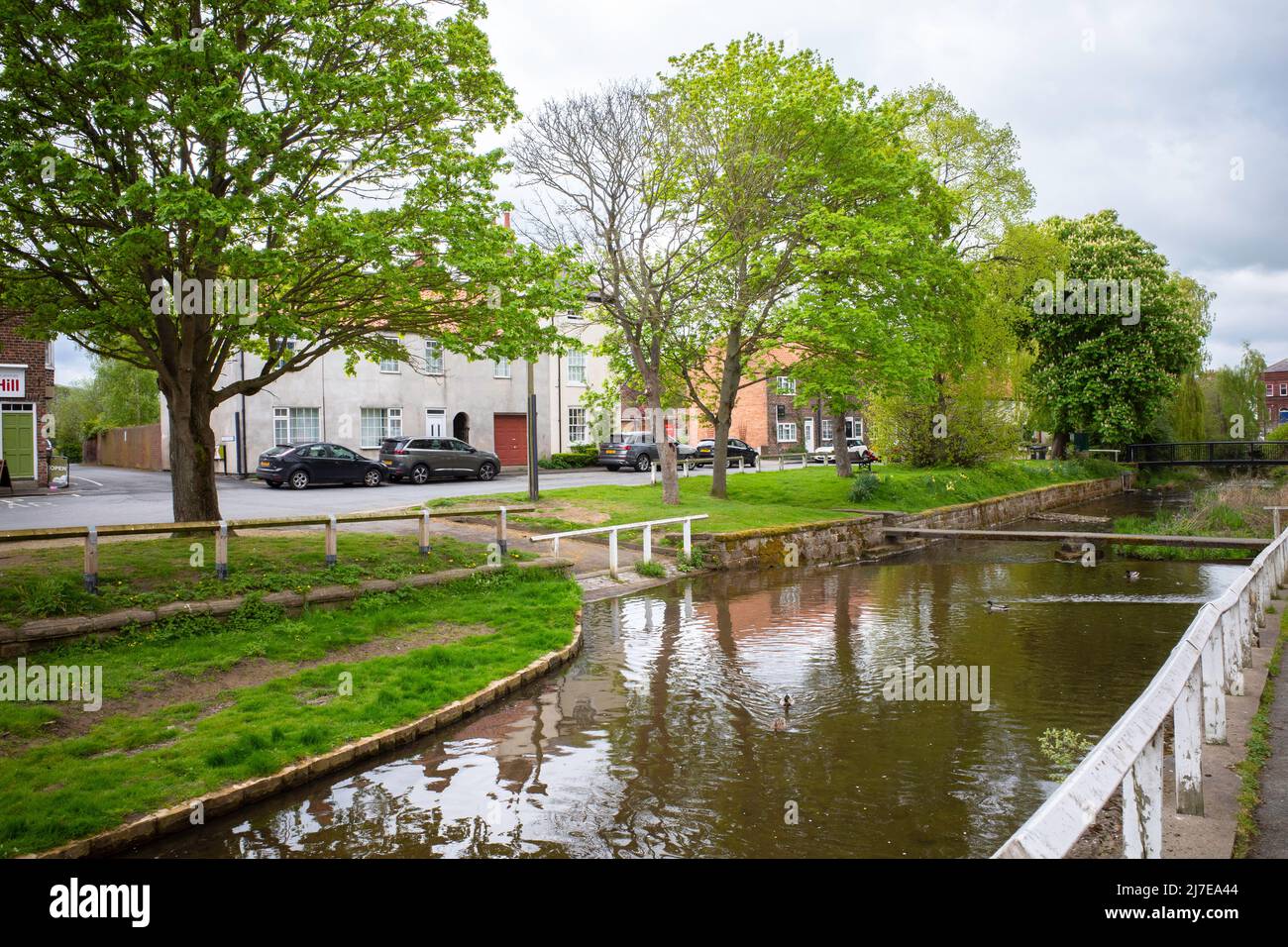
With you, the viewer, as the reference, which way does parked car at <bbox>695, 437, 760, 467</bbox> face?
facing away from the viewer and to the right of the viewer

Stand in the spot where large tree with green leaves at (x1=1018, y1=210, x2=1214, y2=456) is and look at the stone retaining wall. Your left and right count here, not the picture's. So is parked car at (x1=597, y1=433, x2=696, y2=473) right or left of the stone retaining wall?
right
